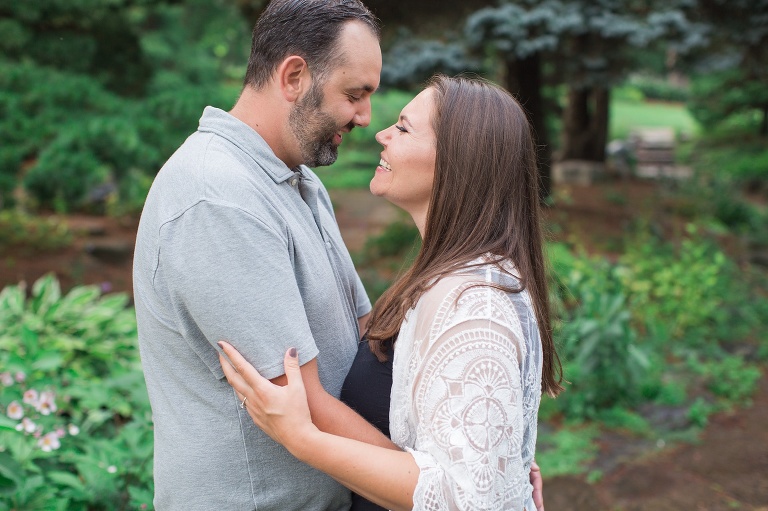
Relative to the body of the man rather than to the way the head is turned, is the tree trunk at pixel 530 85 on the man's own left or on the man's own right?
on the man's own left

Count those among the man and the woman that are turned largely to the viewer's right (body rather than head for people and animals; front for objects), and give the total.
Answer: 1

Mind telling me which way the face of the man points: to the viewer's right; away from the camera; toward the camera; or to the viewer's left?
to the viewer's right

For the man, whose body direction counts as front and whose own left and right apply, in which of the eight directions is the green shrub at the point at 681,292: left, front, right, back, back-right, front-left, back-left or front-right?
front-left

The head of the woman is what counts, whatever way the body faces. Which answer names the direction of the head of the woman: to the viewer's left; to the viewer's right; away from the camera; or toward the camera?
to the viewer's left

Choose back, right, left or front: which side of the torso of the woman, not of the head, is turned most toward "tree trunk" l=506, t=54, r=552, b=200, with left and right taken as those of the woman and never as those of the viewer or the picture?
right

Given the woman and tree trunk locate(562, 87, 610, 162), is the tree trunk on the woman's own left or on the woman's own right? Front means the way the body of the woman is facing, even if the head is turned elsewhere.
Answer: on the woman's own right

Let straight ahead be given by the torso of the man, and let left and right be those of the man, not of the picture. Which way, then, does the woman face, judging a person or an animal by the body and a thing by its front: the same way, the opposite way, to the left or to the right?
the opposite way

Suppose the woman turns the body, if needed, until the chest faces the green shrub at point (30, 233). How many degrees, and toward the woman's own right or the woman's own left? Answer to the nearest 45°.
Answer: approximately 45° to the woman's own right

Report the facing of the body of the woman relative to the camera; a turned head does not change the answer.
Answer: to the viewer's left

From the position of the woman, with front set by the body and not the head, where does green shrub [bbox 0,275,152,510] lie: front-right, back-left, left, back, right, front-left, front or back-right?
front-right

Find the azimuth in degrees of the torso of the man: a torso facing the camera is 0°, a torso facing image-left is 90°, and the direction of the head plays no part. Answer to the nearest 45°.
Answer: approximately 270°

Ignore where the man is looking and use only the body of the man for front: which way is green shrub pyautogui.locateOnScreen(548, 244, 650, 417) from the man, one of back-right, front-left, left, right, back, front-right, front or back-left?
front-left
